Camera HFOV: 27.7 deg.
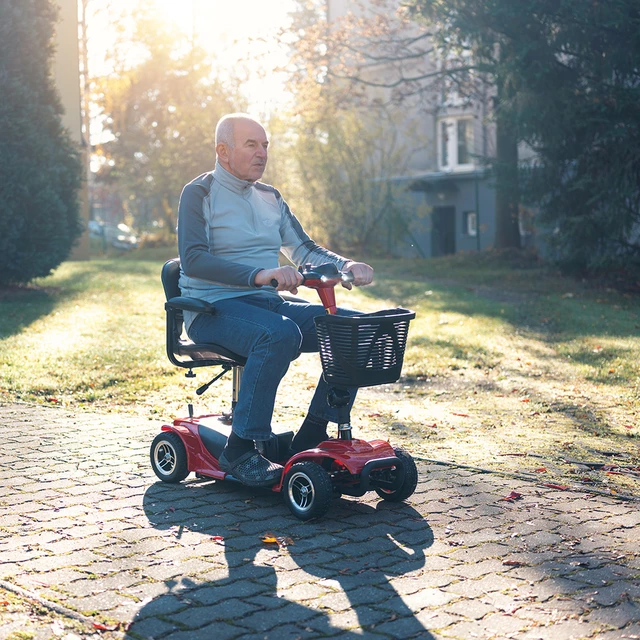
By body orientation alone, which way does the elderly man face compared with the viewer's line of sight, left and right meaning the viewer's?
facing the viewer and to the right of the viewer

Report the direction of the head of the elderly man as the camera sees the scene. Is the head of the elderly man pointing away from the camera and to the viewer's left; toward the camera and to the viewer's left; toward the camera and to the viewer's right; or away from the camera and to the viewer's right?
toward the camera and to the viewer's right

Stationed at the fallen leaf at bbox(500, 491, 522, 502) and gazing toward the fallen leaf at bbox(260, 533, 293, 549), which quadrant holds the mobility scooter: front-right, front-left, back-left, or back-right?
front-right

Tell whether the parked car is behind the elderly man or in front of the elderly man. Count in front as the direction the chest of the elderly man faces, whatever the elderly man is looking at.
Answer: behind

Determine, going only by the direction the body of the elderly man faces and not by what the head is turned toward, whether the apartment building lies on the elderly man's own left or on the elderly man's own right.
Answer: on the elderly man's own left

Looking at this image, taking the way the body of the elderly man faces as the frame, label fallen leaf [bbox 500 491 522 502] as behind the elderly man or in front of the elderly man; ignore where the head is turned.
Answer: in front

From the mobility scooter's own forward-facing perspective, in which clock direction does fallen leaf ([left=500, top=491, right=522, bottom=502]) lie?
The fallen leaf is roughly at 10 o'clock from the mobility scooter.

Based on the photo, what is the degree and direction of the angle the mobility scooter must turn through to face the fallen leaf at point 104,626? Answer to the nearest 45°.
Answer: approximately 90° to its right
